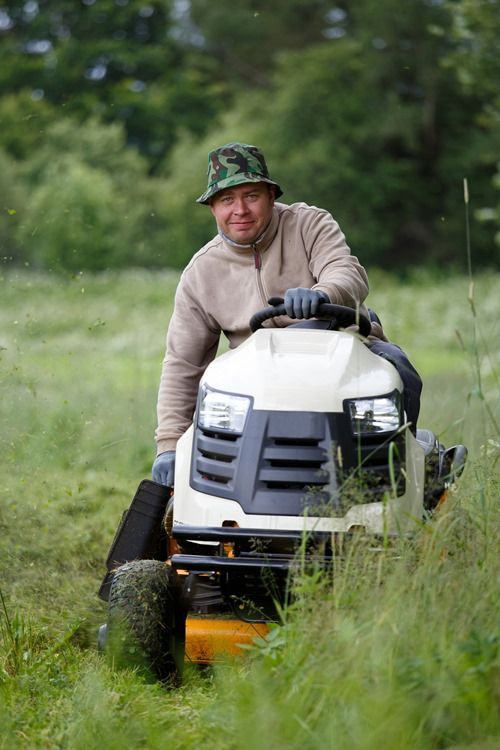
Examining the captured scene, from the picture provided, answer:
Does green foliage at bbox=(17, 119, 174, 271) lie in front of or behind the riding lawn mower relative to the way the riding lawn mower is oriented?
behind

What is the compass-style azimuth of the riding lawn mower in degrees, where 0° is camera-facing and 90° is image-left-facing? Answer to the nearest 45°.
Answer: approximately 0°

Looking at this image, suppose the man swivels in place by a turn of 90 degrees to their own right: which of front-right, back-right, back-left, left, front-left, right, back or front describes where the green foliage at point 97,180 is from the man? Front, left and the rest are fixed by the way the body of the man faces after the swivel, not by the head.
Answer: right

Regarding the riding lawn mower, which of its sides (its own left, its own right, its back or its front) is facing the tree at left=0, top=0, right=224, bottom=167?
back

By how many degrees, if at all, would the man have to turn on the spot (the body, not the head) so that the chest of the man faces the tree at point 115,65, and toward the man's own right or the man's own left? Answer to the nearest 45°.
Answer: approximately 180°

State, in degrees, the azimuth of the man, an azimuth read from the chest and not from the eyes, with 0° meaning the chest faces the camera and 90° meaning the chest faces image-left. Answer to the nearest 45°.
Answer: approximately 0°
